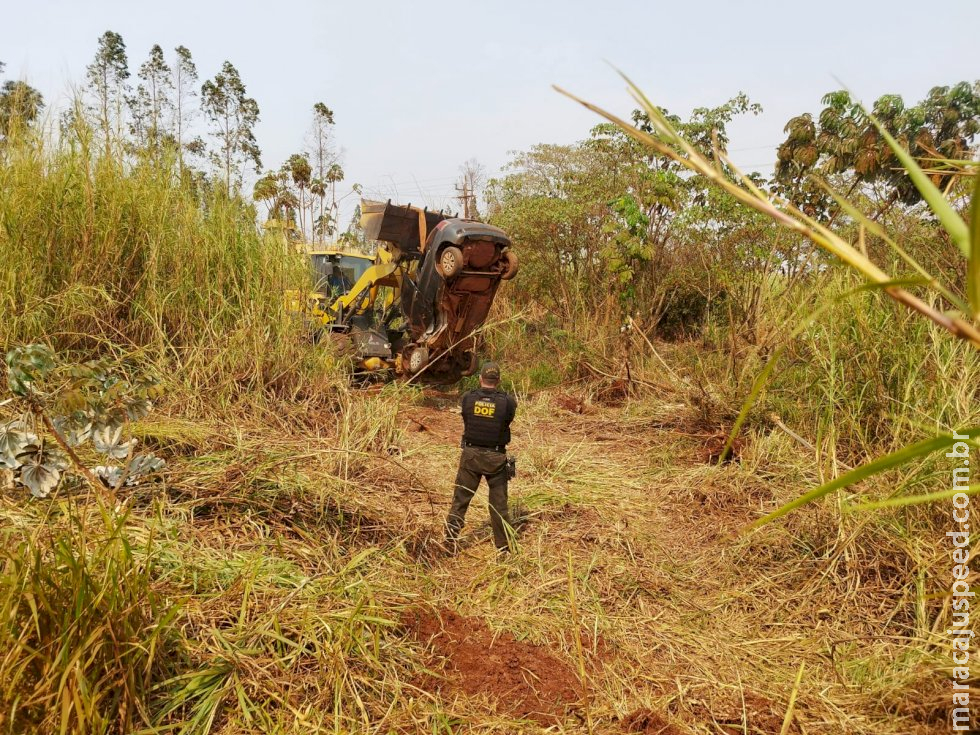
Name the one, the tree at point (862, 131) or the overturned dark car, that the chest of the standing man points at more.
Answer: the overturned dark car

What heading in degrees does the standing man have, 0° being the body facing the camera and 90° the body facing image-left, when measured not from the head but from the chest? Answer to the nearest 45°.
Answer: approximately 180°

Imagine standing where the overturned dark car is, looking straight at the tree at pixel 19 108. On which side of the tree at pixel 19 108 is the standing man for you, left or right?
left

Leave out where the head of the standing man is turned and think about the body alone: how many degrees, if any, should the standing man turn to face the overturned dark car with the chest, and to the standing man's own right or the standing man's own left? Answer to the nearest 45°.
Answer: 0° — they already face it

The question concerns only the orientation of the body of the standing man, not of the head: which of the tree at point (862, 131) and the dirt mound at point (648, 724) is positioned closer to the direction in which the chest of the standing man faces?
the tree

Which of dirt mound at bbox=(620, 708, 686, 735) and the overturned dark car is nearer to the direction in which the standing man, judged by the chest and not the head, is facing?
the overturned dark car

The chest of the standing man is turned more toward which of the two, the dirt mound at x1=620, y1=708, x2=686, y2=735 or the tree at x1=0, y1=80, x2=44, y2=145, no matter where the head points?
the tree

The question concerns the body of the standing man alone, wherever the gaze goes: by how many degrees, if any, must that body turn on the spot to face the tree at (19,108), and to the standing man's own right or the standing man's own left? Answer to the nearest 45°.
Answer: approximately 90° to the standing man's own left

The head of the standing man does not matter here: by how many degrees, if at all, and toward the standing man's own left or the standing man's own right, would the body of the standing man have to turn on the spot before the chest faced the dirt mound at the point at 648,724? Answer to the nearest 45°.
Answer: approximately 180°

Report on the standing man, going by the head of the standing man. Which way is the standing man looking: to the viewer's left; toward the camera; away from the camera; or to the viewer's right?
away from the camera

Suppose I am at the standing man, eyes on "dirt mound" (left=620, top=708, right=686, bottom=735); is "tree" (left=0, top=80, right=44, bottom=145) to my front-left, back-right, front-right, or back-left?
back-right
